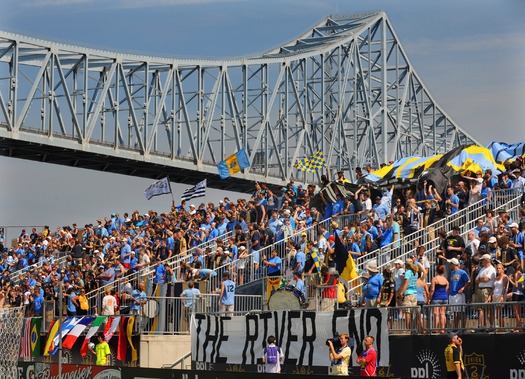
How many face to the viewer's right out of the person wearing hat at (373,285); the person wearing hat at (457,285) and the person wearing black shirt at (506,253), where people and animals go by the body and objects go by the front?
0

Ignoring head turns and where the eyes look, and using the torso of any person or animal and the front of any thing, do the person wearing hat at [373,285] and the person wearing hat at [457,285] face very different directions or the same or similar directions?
same or similar directions

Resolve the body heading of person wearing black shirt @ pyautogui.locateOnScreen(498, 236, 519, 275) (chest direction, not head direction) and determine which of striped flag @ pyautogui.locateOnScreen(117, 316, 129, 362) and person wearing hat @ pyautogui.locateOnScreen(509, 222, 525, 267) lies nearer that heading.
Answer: the striped flag

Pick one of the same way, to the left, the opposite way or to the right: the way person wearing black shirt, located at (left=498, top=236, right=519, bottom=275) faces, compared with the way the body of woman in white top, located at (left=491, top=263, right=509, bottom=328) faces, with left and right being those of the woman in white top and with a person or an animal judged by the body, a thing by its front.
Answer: the same way

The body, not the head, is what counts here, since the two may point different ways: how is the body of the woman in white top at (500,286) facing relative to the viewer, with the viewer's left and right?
facing the viewer and to the left of the viewer

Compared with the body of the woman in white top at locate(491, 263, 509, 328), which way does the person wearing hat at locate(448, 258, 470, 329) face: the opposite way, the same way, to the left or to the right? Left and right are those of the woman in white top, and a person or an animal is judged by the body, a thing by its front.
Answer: the same way

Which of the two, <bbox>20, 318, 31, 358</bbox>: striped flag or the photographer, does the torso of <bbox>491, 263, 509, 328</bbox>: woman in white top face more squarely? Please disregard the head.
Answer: the photographer

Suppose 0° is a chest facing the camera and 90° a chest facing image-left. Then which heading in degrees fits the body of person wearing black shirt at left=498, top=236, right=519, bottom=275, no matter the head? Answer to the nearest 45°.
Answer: approximately 45°

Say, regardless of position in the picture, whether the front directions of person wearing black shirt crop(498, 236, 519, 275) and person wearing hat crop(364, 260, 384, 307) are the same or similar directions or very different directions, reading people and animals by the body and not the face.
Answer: same or similar directions

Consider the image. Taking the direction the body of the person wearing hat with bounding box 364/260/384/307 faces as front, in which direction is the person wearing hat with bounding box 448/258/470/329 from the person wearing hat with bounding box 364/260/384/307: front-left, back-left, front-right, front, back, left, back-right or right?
left

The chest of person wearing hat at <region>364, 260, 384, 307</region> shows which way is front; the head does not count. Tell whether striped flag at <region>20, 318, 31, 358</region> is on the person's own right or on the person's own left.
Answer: on the person's own right

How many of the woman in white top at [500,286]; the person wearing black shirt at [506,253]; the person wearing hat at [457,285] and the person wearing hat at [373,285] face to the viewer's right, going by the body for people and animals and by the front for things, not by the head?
0

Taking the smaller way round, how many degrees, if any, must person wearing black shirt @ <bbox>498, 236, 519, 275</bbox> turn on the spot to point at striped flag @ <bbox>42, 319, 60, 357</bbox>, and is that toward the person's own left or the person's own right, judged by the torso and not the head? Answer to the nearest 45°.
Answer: approximately 90° to the person's own right

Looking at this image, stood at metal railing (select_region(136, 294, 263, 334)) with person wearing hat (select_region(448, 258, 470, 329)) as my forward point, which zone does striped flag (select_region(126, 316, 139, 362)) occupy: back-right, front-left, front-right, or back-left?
back-right

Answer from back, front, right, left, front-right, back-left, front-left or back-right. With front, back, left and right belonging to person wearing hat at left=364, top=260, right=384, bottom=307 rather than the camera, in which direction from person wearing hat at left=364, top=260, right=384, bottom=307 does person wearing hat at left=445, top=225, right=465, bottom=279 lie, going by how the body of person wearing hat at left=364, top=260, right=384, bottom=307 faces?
back-left

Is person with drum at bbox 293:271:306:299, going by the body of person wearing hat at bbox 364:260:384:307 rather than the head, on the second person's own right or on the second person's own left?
on the second person's own right
